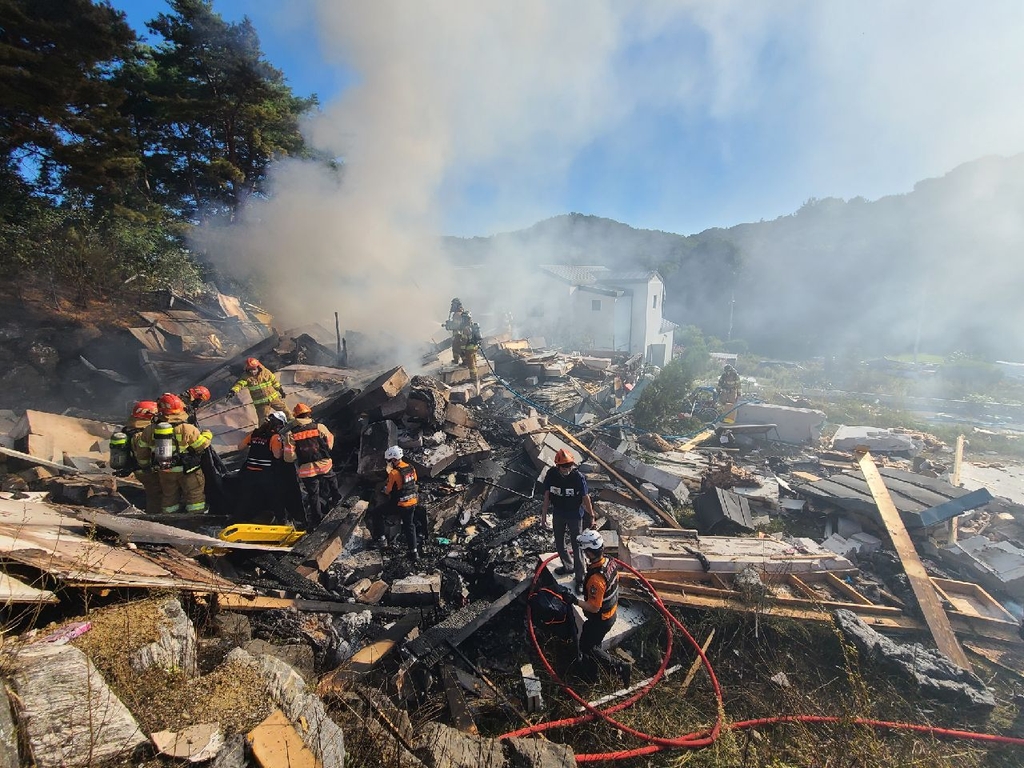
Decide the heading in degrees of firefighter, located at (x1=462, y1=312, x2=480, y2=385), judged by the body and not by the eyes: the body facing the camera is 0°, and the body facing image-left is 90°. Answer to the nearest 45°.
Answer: approximately 90°

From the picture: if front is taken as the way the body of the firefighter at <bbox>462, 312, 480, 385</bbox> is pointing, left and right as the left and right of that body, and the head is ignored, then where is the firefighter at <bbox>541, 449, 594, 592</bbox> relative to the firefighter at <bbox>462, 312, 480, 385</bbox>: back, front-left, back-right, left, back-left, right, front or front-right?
left

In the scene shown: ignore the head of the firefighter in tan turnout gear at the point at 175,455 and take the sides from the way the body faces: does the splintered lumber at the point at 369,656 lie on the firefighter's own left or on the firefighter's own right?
on the firefighter's own right

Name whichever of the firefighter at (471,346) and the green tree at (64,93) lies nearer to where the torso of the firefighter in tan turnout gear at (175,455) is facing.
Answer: the firefighter

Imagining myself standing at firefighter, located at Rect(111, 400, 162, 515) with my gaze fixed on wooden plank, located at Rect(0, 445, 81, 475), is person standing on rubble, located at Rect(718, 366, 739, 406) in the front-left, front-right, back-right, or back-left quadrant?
back-right
